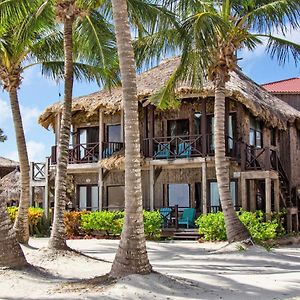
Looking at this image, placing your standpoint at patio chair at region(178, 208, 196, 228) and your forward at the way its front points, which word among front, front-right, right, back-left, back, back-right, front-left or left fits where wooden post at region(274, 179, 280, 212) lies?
back-left

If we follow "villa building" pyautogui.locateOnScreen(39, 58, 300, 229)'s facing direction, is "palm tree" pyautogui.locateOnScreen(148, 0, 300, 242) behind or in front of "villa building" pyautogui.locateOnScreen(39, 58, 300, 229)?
in front

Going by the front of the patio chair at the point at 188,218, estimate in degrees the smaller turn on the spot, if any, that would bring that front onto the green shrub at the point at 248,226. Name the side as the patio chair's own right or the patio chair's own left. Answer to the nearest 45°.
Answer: approximately 90° to the patio chair's own left

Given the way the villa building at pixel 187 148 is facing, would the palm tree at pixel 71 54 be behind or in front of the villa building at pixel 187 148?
in front

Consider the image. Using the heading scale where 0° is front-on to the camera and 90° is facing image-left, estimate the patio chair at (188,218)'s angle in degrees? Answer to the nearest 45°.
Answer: approximately 45°

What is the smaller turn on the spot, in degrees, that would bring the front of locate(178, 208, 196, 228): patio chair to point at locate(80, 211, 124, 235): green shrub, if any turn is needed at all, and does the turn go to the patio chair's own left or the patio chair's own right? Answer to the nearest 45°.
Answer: approximately 45° to the patio chair's own right

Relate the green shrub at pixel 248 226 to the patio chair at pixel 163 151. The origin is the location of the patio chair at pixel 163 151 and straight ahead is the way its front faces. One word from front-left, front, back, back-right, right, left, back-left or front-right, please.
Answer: left

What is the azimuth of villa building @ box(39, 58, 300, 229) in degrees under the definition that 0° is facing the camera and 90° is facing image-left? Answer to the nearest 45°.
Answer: approximately 0°

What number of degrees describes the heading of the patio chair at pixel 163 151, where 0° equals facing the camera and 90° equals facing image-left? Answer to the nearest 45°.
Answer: approximately 45°

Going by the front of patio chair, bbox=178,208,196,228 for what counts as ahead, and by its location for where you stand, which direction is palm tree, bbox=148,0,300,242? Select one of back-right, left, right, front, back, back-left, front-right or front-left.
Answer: front-left

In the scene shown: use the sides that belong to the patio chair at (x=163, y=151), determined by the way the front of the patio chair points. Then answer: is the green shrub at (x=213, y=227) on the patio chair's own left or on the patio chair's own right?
on the patio chair's own left

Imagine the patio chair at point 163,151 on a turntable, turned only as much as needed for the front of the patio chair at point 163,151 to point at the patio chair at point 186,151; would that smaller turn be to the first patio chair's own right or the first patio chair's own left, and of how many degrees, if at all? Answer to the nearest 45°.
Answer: approximately 90° to the first patio chair's own left
